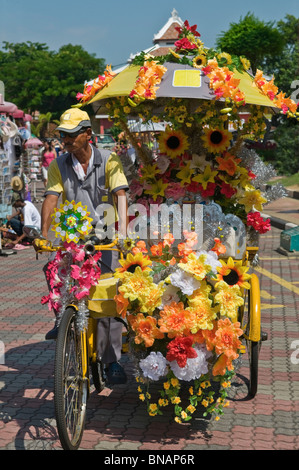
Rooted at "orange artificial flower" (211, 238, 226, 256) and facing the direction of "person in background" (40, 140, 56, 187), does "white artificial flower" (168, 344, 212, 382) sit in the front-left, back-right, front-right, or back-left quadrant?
back-left

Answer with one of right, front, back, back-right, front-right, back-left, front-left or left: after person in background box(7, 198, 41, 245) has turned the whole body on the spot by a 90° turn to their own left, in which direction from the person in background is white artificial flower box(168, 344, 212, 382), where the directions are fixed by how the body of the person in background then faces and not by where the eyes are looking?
front

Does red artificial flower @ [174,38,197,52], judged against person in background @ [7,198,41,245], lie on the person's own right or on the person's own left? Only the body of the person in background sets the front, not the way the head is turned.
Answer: on the person's own left

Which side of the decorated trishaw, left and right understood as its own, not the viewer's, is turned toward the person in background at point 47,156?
back

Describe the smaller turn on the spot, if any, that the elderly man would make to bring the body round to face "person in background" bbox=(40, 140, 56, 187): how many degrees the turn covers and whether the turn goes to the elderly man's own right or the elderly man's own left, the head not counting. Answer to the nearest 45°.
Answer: approximately 180°

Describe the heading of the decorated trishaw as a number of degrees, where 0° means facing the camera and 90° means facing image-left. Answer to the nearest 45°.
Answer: approximately 0°

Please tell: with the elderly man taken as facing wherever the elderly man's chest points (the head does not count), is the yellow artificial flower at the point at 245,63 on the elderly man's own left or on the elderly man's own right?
on the elderly man's own left

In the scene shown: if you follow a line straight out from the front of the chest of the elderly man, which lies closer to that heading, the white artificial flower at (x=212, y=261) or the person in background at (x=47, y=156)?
the white artificial flower
